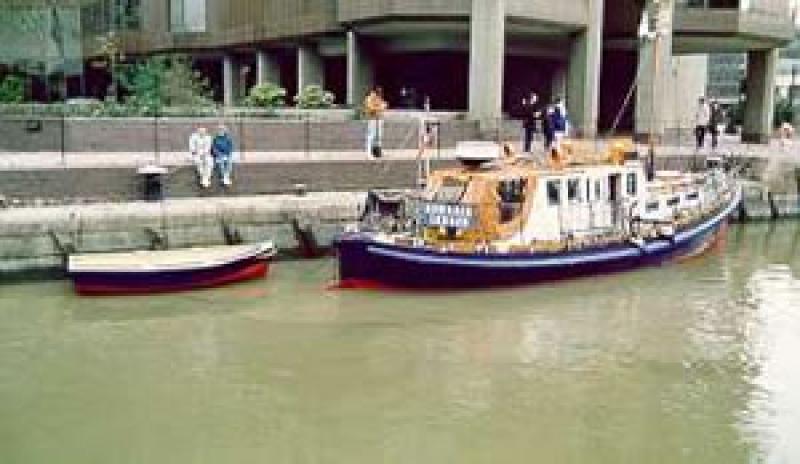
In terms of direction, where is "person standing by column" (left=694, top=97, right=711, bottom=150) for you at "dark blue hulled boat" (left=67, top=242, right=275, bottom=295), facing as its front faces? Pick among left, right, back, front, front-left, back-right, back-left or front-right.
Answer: front-left

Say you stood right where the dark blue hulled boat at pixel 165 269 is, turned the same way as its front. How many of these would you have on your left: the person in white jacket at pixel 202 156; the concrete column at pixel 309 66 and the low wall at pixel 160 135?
3

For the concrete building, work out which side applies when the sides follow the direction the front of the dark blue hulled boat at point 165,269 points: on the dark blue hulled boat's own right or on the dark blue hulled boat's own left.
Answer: on the dark blue hulled boat's own left

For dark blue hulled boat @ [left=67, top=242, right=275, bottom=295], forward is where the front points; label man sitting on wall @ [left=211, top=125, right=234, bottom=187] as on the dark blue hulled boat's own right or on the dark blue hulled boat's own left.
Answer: on the dark blue hulled boat's own left

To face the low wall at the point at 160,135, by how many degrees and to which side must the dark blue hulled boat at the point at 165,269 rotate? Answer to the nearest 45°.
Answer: approximately 90° to its left

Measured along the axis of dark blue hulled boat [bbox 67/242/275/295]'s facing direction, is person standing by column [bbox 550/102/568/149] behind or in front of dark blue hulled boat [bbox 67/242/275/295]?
in front

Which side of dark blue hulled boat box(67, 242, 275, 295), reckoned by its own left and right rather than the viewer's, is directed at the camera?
right

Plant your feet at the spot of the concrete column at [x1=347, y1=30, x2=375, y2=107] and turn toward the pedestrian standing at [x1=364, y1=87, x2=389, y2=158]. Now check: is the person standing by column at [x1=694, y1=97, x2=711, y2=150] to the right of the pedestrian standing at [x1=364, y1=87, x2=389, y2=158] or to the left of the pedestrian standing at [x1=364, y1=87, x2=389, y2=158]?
left

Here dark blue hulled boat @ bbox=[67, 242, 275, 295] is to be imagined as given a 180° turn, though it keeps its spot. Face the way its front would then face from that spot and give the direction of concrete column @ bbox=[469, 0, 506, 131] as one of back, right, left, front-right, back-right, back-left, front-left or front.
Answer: back-right

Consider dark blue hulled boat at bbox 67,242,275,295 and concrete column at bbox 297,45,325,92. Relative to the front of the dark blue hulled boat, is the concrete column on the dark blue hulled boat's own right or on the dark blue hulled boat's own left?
on the dark blue hulled boat's own left

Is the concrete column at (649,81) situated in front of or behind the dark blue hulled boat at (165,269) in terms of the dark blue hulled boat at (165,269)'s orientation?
in front

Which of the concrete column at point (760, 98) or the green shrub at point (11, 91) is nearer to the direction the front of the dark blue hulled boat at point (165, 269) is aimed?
the concrete column

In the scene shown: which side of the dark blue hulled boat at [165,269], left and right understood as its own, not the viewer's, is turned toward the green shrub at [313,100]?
left

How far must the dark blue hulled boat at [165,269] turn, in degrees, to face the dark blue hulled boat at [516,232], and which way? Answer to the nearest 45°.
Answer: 0° — it already faces it

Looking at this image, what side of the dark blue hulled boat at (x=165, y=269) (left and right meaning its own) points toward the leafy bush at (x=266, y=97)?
left
